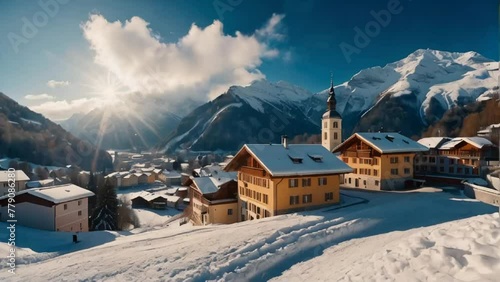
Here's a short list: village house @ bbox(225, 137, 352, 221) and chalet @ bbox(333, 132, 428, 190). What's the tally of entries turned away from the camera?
0

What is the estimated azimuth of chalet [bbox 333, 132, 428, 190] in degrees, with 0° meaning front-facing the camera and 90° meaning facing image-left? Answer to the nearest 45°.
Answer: approximately 45°

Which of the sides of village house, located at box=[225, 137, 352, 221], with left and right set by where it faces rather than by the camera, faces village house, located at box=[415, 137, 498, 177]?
back

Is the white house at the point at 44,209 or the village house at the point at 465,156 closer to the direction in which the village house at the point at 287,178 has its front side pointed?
the white house

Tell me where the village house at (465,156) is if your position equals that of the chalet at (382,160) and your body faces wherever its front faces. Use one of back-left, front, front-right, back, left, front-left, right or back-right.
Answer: back

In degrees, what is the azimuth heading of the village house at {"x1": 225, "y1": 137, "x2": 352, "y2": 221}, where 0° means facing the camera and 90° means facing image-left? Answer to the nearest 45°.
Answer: approximately 45°

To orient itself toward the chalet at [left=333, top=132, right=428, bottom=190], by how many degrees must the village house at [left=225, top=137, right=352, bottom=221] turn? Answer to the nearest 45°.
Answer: approximately 180°

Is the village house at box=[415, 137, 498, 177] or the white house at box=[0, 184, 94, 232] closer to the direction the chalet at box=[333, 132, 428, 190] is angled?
the white house

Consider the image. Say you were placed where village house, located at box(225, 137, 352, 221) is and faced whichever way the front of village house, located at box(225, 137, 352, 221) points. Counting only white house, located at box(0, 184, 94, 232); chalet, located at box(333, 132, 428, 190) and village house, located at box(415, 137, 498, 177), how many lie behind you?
2

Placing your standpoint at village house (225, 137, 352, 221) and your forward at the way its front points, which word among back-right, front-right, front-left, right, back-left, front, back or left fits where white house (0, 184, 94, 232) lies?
front-right

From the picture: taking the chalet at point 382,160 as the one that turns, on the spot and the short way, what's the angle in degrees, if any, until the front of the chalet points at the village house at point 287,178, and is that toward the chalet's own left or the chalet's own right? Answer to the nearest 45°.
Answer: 0° — it already faces it
